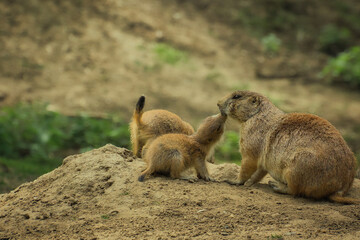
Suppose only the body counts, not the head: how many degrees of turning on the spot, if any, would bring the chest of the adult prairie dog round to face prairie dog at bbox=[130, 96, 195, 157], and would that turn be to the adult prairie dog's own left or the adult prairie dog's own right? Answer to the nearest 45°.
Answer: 0° — it already faces it

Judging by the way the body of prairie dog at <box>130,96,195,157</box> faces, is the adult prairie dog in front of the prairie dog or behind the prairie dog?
in front

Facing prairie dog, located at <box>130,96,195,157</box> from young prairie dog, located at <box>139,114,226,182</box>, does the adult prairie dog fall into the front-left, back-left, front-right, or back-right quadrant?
back-right

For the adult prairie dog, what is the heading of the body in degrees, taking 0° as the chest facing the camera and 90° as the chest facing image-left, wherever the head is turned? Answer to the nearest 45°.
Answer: approximately 90°

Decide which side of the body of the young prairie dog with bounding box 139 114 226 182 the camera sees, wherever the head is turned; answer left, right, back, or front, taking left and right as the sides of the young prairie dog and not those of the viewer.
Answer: right

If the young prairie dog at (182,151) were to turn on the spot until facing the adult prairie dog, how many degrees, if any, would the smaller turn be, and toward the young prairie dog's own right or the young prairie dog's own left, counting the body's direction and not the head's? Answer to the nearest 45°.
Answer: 0° — it already faces it

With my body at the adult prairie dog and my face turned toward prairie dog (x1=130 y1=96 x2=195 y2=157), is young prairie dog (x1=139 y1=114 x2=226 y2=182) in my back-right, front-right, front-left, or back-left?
front-left

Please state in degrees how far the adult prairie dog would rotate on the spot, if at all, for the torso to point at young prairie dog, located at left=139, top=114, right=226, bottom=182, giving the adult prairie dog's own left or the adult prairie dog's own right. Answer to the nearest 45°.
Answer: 0° — it already faces it

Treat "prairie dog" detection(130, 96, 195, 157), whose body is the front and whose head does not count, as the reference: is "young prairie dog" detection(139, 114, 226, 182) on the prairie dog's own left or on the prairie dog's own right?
on the prairie dog's own right

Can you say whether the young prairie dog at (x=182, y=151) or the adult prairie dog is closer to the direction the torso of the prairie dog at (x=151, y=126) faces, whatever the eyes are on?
the adult prairie dog

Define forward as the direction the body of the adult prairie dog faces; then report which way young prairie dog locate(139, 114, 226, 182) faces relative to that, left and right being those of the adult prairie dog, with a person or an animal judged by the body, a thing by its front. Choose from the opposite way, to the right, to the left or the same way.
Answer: the opposite way

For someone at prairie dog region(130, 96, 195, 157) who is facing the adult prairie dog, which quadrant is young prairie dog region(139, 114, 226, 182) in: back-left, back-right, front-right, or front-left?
front-right

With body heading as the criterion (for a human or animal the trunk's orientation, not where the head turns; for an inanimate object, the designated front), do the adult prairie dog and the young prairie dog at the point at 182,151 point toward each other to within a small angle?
yes

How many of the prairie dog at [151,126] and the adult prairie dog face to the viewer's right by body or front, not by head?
1

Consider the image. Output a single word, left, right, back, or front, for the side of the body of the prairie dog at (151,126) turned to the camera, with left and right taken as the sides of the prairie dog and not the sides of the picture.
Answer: right

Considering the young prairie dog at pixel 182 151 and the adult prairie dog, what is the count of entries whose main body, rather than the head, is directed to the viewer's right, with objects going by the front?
1

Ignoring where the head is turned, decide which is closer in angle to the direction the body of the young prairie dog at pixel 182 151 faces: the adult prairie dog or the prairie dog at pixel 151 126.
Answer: the adult prairie dog
